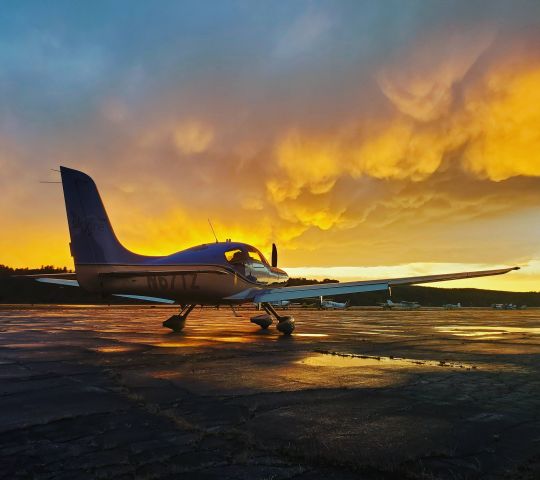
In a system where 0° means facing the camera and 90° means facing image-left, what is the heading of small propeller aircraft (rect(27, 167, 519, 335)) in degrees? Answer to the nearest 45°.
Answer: approximately 225°
